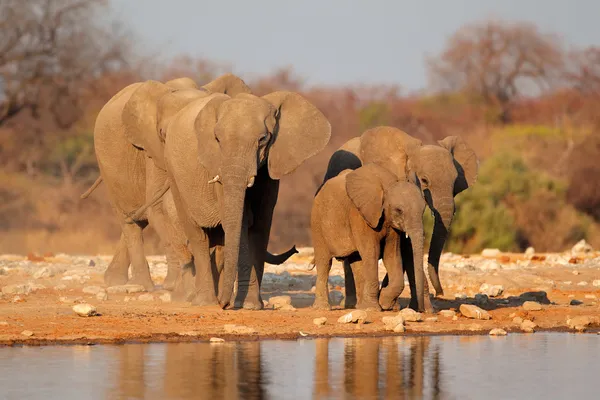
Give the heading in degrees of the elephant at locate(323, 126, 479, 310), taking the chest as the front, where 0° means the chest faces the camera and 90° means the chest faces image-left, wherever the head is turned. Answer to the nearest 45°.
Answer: approximately 315°

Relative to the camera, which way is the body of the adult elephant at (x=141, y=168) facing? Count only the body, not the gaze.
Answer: to the viewer's right

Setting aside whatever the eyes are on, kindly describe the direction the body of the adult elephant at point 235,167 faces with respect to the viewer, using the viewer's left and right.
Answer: facing the viewer and to the right of the viewer

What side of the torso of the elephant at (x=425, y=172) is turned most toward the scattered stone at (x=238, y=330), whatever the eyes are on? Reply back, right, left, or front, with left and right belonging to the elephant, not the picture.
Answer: right

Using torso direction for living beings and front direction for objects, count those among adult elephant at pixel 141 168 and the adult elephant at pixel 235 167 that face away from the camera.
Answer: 0

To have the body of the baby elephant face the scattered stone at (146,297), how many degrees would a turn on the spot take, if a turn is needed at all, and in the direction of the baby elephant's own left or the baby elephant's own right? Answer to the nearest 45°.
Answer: approximately 180°

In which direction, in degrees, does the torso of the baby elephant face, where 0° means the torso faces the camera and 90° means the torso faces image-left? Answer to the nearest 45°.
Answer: approximately 315°

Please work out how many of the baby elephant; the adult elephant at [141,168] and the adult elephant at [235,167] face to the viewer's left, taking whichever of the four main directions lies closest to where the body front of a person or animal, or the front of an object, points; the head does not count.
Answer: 0
